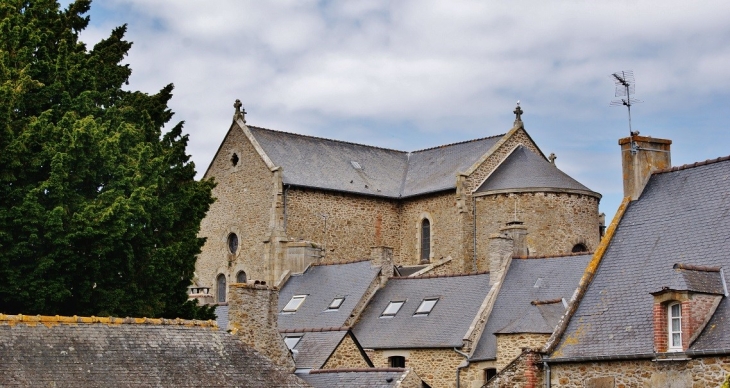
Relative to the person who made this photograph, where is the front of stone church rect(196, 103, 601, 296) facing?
facing away from the viewer and to the left of the viewer
